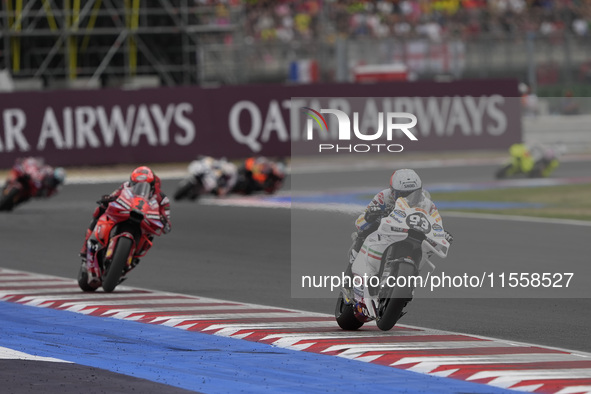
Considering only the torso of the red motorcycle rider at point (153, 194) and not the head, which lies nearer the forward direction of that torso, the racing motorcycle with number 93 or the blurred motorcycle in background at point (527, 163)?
the racing motorcycle with number 93

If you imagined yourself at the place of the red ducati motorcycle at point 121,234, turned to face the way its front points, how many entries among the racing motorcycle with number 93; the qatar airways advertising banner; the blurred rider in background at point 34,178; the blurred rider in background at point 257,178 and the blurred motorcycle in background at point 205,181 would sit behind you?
4

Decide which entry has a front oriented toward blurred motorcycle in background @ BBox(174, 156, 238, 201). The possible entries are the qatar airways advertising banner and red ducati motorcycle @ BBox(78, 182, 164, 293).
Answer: the qatar airways advertising banner

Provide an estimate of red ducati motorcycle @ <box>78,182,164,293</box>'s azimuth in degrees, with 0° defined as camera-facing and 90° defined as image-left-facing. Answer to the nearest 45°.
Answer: approximately 0°

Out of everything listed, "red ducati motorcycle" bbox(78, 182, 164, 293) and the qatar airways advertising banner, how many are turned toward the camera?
2

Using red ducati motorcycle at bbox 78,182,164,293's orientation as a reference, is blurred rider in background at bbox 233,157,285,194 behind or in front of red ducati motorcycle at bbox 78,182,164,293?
behind

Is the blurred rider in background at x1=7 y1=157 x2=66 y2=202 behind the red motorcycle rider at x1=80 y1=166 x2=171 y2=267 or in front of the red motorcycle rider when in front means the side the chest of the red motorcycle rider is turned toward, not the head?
behind

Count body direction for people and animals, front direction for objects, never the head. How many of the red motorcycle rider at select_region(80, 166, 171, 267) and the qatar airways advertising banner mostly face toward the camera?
2

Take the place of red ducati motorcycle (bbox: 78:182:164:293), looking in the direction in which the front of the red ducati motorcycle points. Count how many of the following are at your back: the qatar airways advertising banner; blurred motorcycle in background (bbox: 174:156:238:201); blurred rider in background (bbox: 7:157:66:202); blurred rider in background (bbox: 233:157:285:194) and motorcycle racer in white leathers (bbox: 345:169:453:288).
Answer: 4
